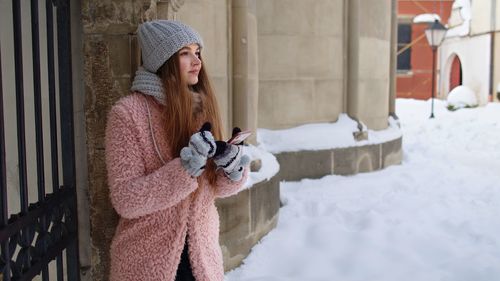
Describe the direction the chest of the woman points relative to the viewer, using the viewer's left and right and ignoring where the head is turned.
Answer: facing the viewer and to the right of the viewer

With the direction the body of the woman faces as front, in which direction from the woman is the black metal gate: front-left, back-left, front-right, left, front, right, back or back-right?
back

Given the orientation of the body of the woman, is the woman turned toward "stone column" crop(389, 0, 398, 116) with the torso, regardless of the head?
no

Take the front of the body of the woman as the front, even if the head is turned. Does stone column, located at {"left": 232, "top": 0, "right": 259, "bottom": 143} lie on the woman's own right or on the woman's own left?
on the woman's own left
